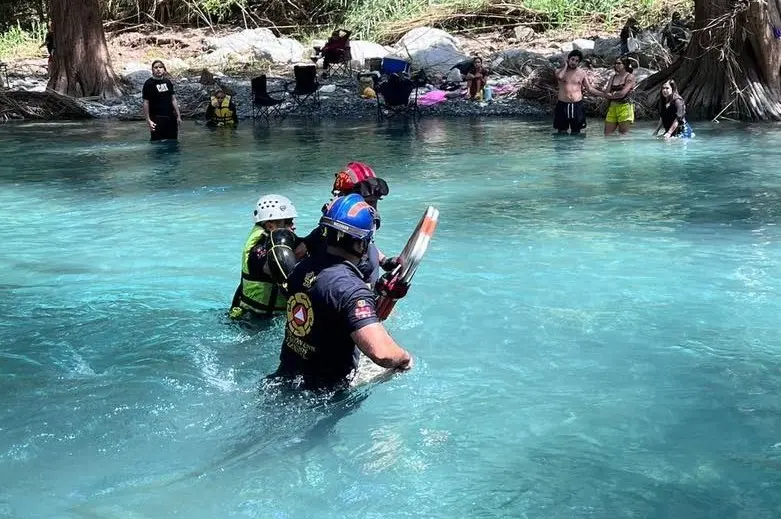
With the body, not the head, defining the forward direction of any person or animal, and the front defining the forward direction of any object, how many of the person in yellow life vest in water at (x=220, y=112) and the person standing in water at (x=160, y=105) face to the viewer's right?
0

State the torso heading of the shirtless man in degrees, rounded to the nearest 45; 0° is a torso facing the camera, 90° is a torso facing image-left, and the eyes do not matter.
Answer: approximately 0°

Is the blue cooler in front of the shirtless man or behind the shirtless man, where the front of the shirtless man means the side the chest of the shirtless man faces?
behind

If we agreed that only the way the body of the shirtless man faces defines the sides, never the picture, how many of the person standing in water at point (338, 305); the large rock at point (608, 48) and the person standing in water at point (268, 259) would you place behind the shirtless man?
1

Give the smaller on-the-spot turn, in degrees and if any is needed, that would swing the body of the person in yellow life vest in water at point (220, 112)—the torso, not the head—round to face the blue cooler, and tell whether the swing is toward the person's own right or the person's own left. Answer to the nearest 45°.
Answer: approximately 135° to the person's own left

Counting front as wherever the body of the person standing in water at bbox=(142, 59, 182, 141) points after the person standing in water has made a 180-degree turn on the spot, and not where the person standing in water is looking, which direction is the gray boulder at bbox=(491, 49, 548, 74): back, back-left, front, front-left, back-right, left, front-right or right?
front-right

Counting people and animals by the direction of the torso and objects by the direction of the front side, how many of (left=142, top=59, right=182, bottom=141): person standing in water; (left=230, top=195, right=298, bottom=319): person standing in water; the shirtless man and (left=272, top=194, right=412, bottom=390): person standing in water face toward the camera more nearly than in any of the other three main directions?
2

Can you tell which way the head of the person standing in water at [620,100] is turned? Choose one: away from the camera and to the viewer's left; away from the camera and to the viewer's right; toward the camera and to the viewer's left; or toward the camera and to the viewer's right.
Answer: toward the camera and to the viewer's left
